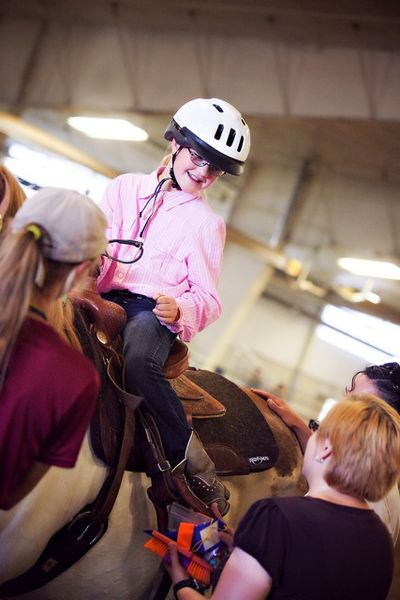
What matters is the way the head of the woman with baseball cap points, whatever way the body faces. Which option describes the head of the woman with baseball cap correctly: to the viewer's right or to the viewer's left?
to the viewer's right

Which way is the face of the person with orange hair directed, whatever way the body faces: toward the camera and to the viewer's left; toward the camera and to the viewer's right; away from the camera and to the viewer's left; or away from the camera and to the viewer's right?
away from the camera and to the viewer's left

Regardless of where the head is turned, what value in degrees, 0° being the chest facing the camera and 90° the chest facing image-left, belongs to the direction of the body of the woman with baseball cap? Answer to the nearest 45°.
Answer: approximately 225°

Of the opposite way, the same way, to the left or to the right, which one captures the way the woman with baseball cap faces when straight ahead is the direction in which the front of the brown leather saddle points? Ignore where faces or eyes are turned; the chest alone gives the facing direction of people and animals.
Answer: the opposite way

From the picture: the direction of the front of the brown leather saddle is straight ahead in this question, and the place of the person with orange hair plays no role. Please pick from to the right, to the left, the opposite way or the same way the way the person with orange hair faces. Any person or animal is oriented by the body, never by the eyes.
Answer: to the right
